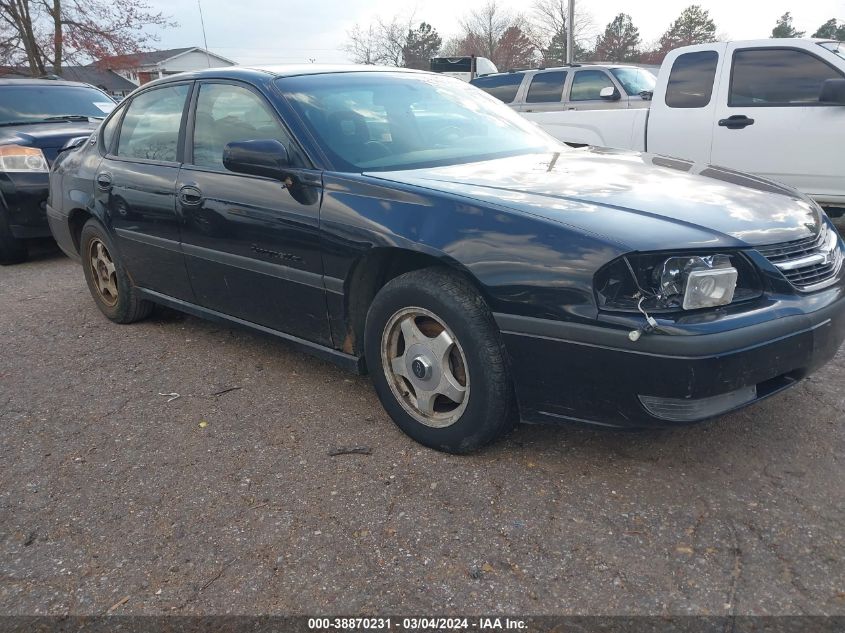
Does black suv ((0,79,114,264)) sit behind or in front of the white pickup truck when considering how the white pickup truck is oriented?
behind

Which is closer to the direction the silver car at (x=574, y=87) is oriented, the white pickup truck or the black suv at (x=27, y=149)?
the white pickup truck

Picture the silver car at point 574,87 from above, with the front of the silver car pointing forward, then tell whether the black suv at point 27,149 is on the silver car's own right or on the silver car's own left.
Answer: on the silver car's own right

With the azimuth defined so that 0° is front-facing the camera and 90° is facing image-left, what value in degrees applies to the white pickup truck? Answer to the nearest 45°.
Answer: approximately 270°

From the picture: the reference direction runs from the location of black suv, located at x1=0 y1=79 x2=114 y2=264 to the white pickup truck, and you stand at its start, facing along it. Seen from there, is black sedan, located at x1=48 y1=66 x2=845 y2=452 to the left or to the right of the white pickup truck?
right

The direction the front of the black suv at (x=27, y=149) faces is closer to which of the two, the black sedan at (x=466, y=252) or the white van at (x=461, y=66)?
the black sedan
